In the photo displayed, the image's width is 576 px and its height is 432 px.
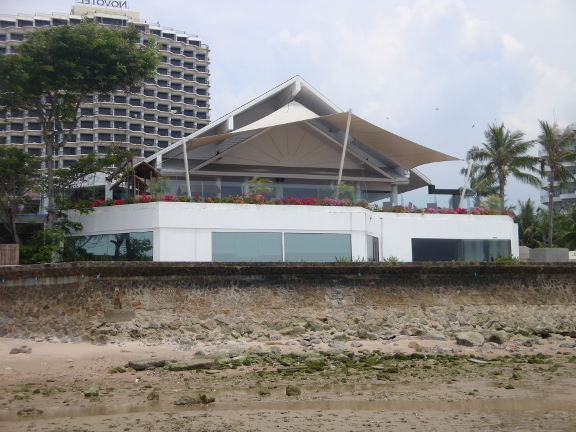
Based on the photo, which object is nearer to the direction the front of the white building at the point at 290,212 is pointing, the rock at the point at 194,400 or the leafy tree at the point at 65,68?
the rock

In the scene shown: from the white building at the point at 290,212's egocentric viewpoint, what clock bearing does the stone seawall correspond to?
The stone seawall is roughly at 12 o'clock from the white building.

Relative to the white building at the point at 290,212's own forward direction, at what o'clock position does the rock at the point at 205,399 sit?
The rock is roughly at 12 o'clock from the white building.

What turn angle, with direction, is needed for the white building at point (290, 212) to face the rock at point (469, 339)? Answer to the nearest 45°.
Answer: approximately 45° to its left

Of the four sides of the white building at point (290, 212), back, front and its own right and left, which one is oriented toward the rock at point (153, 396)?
front

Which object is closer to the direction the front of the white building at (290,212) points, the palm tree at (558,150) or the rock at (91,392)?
the rock

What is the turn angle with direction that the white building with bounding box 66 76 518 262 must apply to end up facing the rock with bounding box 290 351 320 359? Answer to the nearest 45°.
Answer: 0° — it already faces it

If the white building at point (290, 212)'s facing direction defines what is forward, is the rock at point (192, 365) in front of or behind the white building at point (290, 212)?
in front

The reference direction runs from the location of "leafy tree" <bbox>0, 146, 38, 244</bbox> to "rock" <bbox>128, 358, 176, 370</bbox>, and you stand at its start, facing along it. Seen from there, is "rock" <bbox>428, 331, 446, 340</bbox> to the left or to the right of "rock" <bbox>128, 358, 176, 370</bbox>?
left

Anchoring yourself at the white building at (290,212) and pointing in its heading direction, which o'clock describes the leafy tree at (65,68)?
The leafy tree is roughly at 3 o'clock from the white building.

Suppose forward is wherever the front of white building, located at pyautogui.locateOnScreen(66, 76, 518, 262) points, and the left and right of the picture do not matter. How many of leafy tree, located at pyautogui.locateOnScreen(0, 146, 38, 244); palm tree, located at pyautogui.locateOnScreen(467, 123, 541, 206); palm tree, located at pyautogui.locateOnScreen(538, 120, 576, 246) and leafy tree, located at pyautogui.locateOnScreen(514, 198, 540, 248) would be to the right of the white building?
1

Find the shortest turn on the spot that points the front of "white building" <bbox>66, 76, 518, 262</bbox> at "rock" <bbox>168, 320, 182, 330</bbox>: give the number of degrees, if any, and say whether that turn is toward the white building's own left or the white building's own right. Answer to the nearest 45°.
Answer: approximately 45° to the white building's own right

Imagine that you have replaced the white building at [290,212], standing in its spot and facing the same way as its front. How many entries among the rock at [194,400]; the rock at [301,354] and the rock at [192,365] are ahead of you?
3

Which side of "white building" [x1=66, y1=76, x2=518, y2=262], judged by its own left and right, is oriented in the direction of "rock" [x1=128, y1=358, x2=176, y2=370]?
front

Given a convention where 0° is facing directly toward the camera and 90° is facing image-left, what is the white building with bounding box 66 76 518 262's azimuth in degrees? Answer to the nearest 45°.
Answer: approximately 0°

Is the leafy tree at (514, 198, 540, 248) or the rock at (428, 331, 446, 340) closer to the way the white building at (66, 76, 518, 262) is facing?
the rock
